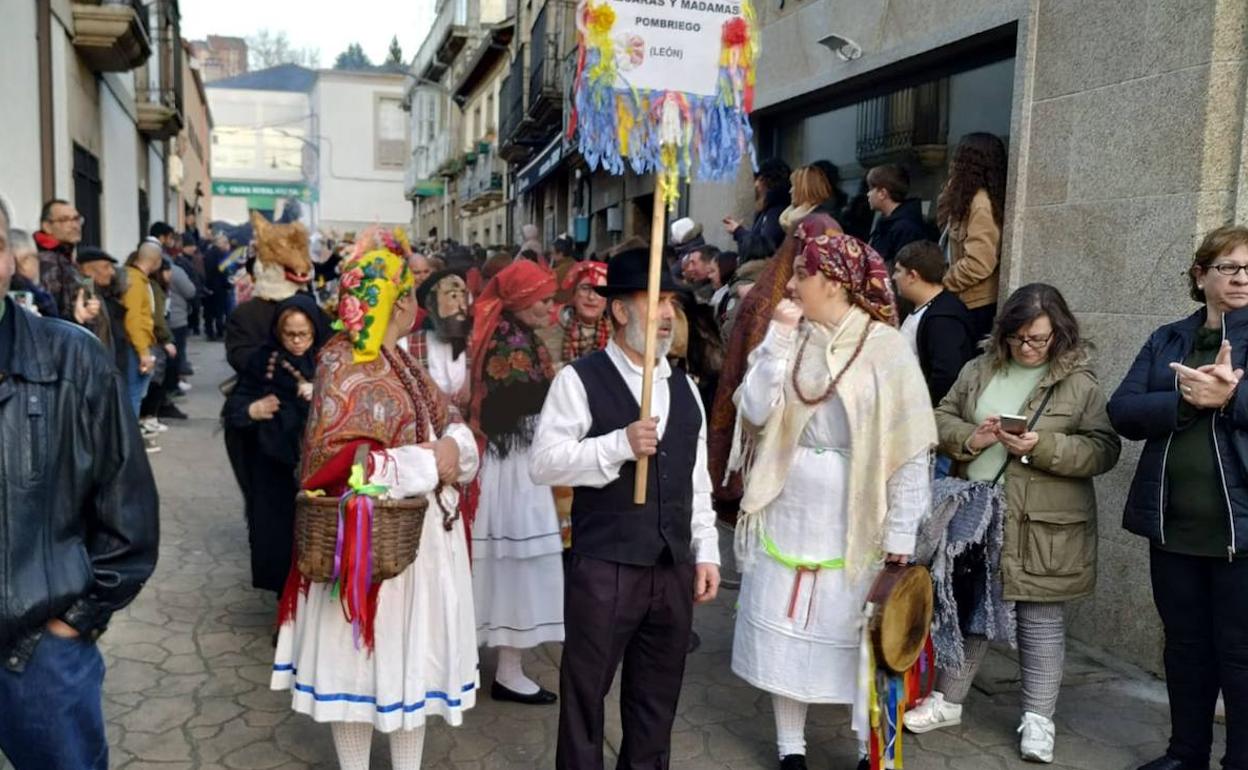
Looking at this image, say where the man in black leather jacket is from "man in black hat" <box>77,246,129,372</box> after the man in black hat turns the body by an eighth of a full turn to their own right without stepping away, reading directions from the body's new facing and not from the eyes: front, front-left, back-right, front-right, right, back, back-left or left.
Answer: front

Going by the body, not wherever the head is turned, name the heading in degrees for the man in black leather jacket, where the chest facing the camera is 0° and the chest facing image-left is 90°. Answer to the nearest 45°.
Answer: approximately 0°

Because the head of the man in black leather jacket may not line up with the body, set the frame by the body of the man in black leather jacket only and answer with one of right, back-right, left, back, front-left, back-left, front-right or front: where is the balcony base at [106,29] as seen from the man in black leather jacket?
back

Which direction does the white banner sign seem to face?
toward the camera

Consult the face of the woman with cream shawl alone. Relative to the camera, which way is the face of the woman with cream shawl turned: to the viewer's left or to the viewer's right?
to the viewer's left

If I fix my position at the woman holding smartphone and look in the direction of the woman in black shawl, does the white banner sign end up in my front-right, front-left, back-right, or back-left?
front-left

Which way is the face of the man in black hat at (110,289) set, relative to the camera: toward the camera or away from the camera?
toward the camera

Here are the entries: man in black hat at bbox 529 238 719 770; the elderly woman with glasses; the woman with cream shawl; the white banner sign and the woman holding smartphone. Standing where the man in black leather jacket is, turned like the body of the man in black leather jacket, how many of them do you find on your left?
5

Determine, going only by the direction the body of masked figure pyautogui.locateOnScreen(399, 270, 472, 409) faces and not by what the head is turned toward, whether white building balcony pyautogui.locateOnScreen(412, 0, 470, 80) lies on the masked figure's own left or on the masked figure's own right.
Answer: on the masked figure's own left
